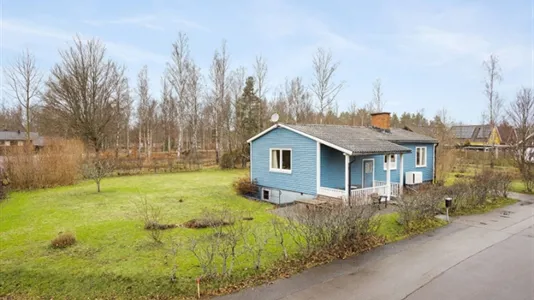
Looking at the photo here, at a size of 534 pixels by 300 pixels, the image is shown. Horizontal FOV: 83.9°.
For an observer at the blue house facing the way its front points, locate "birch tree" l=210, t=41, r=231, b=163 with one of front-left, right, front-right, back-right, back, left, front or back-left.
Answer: back

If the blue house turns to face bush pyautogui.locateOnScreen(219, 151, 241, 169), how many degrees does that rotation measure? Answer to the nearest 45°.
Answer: approximately 180°

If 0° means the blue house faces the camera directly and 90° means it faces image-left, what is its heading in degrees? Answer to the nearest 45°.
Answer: approximately 315°

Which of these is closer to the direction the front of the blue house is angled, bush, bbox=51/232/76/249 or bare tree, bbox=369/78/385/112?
the bush

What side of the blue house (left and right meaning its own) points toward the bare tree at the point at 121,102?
back

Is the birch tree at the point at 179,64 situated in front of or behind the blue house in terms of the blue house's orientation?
behind

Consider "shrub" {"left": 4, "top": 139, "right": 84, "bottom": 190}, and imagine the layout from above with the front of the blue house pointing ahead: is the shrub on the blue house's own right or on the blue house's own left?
on the blue house's own right

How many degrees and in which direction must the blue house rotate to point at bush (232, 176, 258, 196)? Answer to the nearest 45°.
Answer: approximately 135° to its right

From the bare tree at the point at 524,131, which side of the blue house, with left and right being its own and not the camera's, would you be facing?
left

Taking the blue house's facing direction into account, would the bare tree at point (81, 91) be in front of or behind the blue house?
behind

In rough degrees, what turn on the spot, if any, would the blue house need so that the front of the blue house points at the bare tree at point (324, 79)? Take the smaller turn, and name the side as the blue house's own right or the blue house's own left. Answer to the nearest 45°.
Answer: approximately 135° to the blue house's own left
